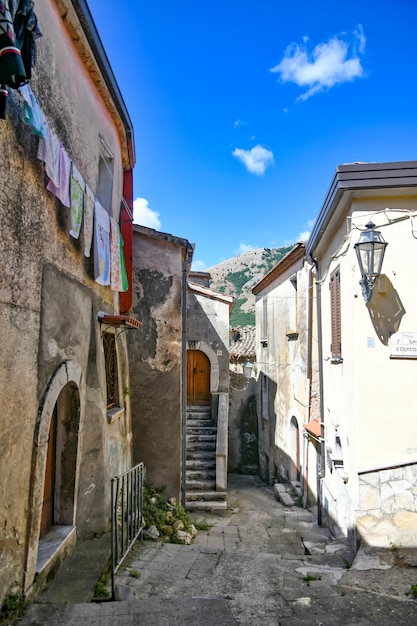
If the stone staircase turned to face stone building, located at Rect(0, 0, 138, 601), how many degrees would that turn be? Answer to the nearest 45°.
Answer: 0° — it already faces it

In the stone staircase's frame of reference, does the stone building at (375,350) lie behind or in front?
in front

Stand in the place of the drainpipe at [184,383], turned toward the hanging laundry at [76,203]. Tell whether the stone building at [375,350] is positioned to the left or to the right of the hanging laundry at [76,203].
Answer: left

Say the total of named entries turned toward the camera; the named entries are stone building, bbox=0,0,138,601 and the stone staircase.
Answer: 1

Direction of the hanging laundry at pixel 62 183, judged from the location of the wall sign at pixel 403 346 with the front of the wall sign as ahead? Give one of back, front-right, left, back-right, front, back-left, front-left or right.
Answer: front-right

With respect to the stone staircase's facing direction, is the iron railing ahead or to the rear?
ahead

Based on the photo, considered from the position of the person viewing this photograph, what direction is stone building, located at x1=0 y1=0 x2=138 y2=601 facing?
facing to the right of the viewer
